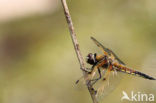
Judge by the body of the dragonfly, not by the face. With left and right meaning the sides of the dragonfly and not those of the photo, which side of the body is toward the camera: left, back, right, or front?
left
